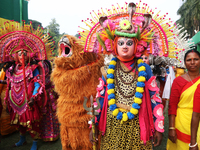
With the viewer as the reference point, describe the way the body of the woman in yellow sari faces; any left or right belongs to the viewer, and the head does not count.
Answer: facing the viewer

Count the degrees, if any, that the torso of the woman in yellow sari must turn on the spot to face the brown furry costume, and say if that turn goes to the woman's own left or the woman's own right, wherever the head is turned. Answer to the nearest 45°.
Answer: approximately 90° to the woman's own right

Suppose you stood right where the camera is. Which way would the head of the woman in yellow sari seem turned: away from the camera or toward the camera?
toward the camera
